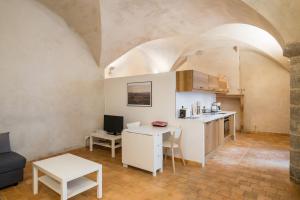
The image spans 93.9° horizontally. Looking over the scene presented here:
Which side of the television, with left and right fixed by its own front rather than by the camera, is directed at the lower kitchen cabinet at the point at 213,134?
left

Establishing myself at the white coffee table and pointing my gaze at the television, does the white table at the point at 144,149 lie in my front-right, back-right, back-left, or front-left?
front-right

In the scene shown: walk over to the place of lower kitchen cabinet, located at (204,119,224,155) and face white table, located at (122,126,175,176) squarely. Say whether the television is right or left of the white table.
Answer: right

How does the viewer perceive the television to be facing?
facing the viewer

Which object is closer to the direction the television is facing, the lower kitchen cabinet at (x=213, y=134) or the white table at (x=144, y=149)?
the white table

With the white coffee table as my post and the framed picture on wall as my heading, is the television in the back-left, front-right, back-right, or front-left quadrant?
front-left

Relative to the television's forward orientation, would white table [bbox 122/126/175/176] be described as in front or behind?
in front

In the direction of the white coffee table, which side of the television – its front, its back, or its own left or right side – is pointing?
front

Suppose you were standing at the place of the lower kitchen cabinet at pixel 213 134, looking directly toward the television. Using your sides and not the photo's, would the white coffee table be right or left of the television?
left
